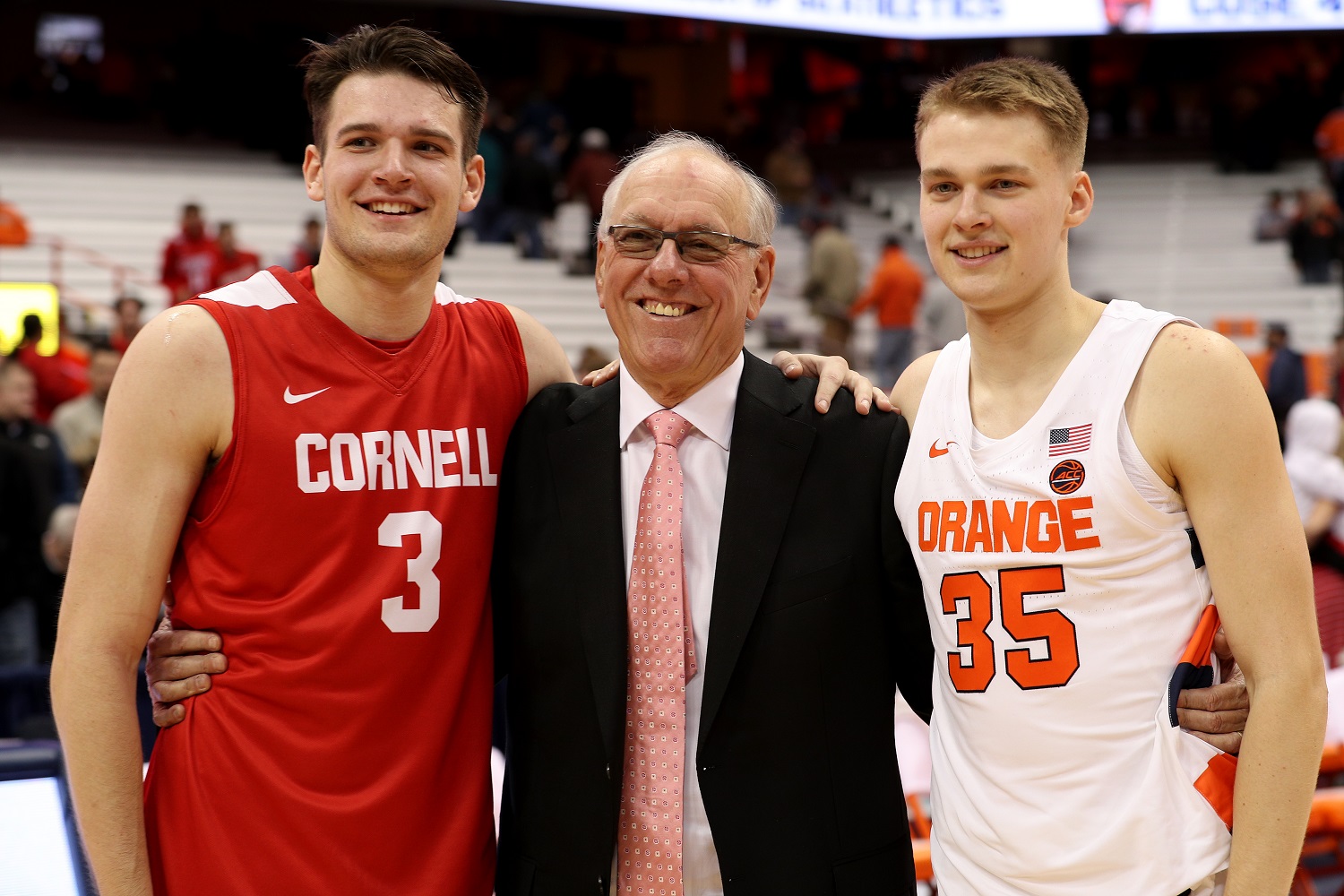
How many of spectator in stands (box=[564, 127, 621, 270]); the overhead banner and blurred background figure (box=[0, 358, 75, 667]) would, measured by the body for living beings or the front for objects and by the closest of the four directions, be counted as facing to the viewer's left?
0

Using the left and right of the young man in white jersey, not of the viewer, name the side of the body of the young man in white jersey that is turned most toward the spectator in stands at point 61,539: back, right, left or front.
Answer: right

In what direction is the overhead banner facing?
toward the camera

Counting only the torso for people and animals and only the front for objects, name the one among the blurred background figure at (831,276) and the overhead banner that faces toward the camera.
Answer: the overhead banner

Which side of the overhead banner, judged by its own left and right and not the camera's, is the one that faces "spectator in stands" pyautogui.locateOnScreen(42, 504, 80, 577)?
front

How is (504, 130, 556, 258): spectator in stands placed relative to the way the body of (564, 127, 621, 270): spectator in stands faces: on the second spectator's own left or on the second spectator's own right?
on the second spectator's own right

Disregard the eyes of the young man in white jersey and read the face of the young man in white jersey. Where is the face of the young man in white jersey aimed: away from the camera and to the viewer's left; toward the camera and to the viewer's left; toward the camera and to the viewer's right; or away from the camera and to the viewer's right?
toward the camera and to the viewer's left

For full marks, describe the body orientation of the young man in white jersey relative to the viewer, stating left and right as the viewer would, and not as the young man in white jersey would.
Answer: facing the viewer and to the left of the viewer

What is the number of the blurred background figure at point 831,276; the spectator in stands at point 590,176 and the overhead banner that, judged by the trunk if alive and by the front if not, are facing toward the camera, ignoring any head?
2
